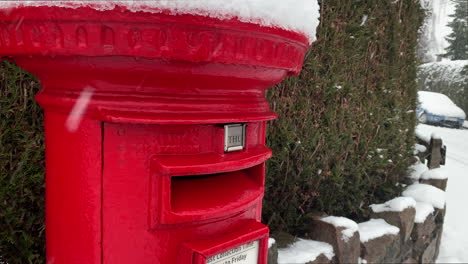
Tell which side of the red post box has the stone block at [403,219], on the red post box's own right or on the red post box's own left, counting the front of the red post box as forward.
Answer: on the red post box's own left

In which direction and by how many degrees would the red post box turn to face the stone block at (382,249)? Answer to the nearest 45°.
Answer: approximately 90° to its left

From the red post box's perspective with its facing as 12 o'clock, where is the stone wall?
The stone wall is roughly at 9 o'clock from the red post box.

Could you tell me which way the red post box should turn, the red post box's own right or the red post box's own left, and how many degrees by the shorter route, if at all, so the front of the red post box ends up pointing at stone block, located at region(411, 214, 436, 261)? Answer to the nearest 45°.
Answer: approximately 90° to the red post box's own left

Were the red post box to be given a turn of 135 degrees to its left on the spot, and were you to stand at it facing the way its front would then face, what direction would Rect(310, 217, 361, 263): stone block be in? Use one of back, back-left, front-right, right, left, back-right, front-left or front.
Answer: front-right

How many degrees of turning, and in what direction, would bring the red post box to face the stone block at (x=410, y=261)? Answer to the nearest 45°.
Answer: approximately 90° to its left

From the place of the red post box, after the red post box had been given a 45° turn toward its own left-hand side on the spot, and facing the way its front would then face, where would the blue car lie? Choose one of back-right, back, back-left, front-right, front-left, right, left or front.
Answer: front-left
